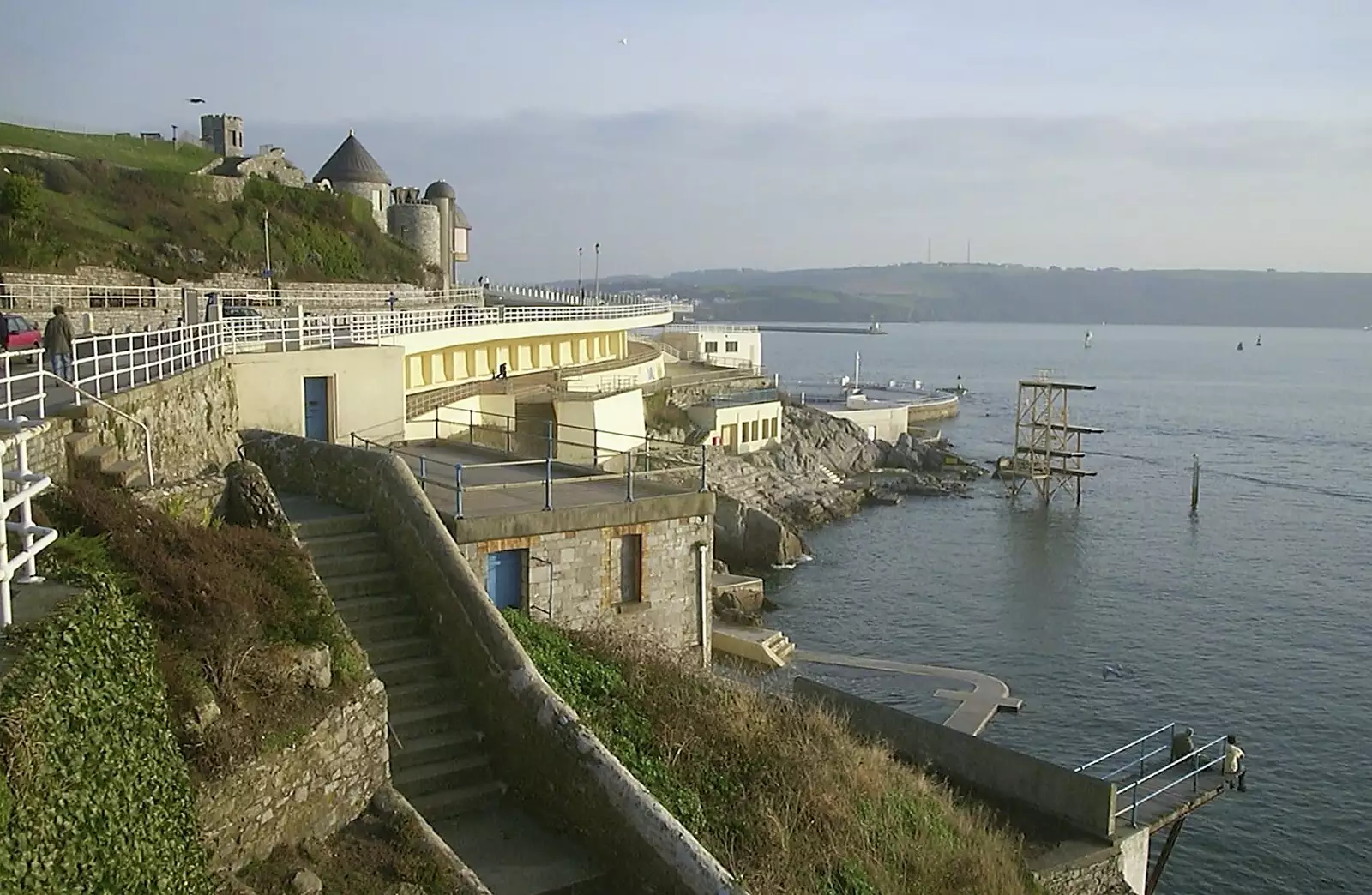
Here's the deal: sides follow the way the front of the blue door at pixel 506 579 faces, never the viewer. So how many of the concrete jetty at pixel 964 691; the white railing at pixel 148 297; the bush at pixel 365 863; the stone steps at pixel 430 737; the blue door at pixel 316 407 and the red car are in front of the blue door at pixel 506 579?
2

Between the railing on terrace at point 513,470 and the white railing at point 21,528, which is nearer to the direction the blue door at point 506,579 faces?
the white railing

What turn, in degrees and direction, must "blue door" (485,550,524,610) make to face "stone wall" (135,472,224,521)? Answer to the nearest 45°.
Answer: approximately 45° to its right

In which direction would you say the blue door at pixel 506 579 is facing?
toward the camera

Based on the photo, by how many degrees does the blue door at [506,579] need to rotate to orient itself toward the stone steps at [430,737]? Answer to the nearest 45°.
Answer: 0° — it already faces it

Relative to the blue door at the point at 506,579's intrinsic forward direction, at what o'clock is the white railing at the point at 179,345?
The white railing is roughly at 4 o'clock from the blue door.

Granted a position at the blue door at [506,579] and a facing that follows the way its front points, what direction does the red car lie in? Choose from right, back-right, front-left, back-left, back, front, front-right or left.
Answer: back-right

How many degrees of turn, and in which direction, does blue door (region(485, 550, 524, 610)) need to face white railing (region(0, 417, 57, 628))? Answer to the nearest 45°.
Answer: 0° — it already faces it

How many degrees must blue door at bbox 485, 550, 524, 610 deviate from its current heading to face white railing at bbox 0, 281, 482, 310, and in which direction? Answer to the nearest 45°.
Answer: approximately 135° to its right

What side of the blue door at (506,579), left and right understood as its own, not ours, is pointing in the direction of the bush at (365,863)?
front

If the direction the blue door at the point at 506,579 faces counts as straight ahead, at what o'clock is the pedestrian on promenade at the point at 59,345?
The pedestrian on promenade is roughly at 3 o'clock from the blue door.

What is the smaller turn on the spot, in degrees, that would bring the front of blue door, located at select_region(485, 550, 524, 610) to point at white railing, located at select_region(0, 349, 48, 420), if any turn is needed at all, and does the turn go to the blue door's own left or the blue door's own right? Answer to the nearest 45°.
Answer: approximately 45° to the blue door's own right

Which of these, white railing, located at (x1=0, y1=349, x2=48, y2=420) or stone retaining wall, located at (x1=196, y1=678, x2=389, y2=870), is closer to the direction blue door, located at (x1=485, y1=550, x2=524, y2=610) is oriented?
the stone retaining wall

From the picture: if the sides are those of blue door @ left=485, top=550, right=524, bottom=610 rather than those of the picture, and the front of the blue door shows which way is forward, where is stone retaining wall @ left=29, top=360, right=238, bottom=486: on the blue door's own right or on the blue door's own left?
on the blue door's own right

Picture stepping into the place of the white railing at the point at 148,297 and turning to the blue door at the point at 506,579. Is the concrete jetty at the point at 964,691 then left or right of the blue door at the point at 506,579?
left

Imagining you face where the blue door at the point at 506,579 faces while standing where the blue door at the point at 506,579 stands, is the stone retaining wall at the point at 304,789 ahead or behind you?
ahead
